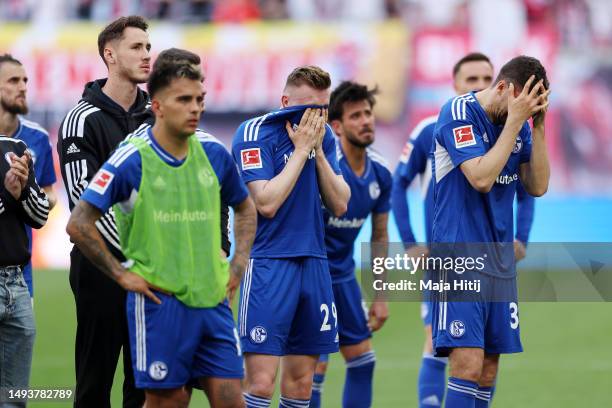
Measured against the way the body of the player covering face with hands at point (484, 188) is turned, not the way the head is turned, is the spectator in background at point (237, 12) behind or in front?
behind
